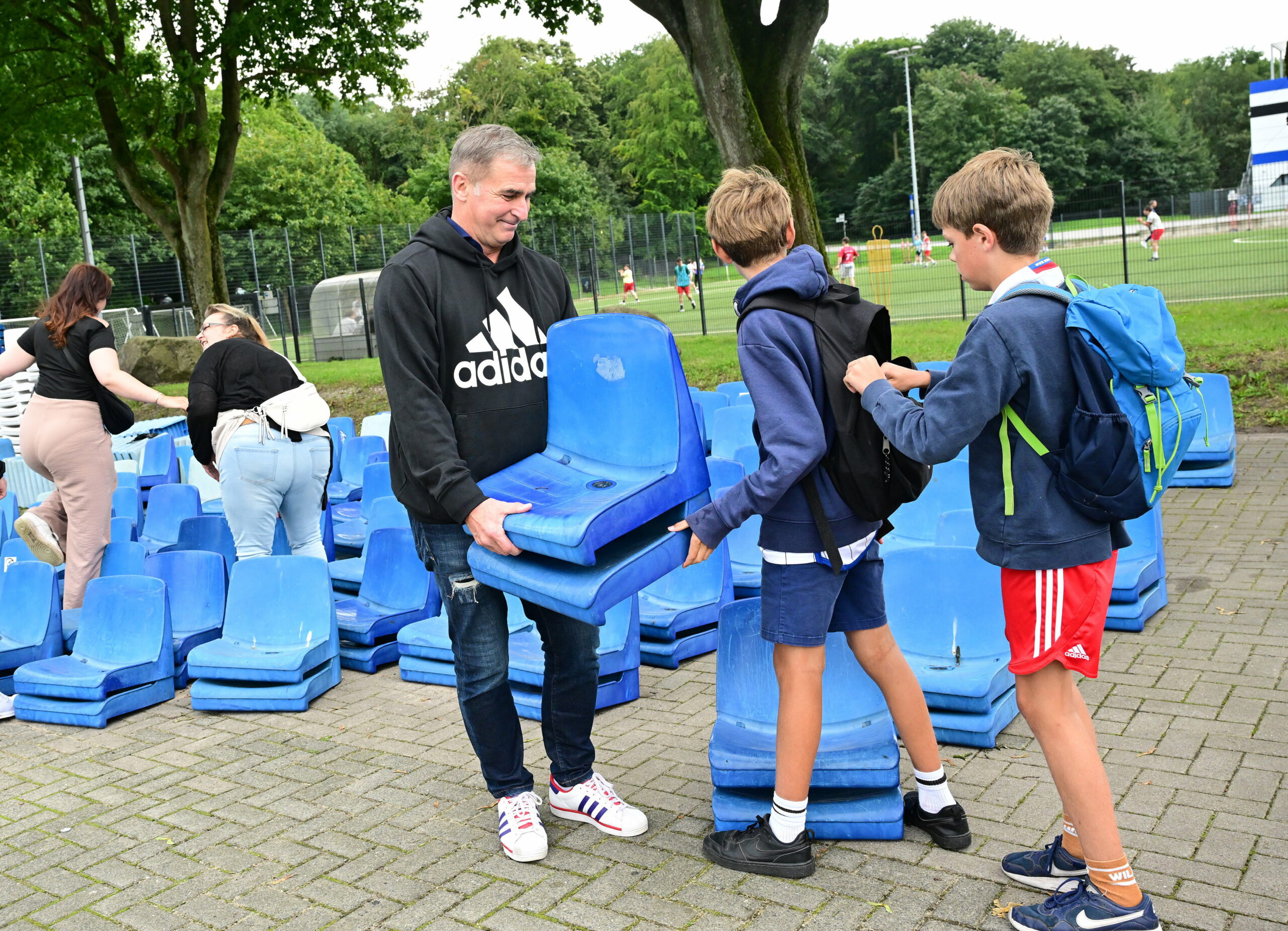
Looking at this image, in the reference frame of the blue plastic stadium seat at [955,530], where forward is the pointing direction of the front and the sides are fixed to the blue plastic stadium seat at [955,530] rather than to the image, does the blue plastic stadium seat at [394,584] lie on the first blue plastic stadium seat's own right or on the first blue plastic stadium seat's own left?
on the first blue plastic stadium seat's own right

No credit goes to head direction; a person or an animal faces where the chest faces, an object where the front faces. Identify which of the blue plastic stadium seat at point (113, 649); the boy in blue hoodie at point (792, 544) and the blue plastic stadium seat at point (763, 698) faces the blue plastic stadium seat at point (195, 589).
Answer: the boy in blue hoodie

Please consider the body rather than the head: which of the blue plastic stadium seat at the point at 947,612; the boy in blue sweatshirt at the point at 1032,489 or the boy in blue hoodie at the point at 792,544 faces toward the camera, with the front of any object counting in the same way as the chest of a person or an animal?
the blue plastic stadium seat

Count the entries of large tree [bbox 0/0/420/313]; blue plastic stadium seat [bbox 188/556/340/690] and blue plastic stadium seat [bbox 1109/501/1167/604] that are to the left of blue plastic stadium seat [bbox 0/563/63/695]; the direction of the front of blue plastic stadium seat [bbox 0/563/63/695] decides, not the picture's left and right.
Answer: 2

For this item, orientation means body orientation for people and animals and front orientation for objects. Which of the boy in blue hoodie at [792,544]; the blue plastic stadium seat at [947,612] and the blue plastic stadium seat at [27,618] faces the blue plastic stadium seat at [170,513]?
the boy in blue hoodie

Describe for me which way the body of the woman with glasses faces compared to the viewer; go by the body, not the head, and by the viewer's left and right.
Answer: facing away from the viewer and to the left of the viewer

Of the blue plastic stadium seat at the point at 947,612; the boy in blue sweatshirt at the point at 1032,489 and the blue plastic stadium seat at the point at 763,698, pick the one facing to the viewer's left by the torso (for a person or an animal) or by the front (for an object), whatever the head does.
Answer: the boy in blue sweatshirt

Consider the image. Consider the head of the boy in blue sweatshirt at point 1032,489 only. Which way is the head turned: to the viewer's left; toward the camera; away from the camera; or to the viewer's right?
to the viewer's left

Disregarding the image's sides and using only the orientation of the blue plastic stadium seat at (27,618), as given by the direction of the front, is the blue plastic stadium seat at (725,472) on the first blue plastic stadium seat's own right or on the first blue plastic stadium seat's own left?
on the first blue plastic stadium seat's own left

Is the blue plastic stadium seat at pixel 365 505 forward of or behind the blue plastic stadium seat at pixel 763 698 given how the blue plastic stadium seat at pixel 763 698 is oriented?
behind

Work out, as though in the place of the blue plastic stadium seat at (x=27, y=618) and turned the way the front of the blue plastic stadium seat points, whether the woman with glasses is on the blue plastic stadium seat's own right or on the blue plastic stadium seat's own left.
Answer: on the blue plastic stadium seat's own left

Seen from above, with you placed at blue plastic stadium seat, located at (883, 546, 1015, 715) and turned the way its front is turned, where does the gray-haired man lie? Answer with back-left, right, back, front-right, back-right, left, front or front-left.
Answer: front-right
